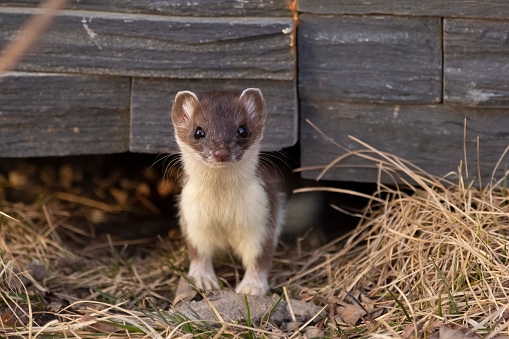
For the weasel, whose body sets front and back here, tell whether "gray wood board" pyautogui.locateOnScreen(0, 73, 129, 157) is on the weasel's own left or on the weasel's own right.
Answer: on the weasel's own right

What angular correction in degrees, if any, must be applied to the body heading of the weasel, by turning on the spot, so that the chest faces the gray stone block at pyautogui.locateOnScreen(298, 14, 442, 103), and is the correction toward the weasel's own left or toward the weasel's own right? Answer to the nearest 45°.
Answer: approximately 90° to the weasel's own left

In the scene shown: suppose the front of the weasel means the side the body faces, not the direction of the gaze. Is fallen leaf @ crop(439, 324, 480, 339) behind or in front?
in front

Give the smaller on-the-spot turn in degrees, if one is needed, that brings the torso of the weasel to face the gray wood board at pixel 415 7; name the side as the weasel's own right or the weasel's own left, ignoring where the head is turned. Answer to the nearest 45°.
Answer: approximately 90° to the weasel's own left

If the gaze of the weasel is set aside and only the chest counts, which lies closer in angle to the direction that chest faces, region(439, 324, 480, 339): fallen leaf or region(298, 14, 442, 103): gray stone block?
the fallen leaf

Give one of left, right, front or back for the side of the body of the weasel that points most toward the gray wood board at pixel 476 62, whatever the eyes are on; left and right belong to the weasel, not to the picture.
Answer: left

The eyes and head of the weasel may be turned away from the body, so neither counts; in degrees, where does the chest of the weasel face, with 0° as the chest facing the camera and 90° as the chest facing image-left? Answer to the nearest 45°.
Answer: approximately 0°

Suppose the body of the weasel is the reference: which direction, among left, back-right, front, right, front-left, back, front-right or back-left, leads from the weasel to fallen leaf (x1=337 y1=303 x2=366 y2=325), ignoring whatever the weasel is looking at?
front-left
